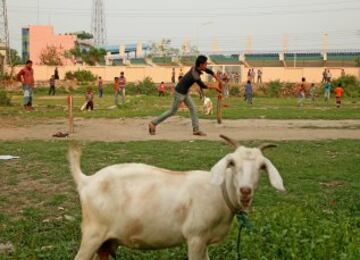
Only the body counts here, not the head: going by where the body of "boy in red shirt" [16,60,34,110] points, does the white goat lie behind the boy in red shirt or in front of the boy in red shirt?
in front

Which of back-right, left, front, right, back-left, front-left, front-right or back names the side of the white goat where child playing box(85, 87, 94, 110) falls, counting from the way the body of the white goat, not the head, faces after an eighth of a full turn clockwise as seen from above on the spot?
back-left

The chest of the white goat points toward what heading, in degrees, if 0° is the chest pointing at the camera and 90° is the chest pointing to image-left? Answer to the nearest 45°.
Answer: approximately 270°

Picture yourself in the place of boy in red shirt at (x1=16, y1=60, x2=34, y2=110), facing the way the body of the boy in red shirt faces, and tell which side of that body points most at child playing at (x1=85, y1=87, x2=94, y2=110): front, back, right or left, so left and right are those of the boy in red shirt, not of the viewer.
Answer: left

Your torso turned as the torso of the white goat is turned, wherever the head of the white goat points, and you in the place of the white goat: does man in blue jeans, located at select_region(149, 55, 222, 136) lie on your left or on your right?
on your left

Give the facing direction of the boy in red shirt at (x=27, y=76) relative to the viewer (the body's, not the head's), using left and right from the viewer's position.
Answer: facing the viewer and to the right of the viewer
